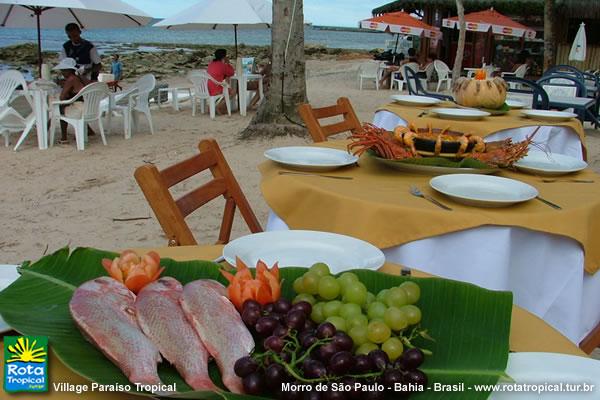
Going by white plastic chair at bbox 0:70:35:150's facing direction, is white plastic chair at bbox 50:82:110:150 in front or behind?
in front

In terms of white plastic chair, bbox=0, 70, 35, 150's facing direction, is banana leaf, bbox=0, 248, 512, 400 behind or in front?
in front

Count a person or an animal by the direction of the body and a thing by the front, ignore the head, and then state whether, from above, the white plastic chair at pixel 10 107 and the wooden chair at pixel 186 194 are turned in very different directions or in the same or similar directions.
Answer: same or similar directions

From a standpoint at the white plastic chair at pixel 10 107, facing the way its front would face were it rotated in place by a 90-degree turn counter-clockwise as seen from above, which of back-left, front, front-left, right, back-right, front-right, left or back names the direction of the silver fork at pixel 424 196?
back-right

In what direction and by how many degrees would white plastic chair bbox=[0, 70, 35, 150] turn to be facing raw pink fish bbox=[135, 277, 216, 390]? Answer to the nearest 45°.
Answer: approximately 45° to its right

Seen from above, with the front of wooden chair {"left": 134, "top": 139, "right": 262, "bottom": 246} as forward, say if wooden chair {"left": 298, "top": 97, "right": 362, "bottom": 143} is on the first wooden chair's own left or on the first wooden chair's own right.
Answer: on the first wooden chair's own left

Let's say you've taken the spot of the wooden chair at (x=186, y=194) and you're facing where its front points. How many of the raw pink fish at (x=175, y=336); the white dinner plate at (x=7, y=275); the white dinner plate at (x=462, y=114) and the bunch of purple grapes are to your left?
1

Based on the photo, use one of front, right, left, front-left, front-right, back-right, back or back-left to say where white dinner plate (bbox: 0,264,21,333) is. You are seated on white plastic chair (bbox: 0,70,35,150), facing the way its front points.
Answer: front-right
